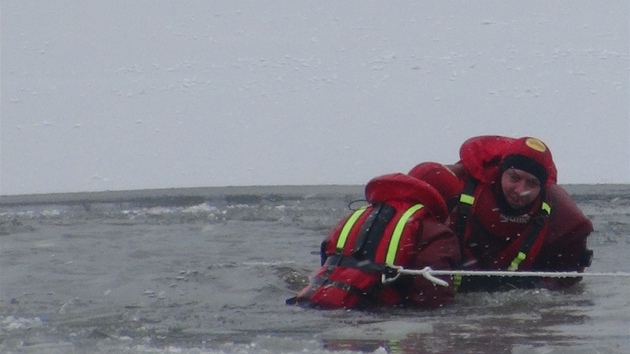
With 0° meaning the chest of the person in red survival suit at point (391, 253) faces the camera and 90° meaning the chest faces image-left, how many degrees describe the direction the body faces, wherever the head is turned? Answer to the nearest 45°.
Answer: approximately 225°

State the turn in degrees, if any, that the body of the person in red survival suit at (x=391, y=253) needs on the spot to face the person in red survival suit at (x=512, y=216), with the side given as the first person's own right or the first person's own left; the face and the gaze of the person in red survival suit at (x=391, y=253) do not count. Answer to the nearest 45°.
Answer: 0° — they already face them
